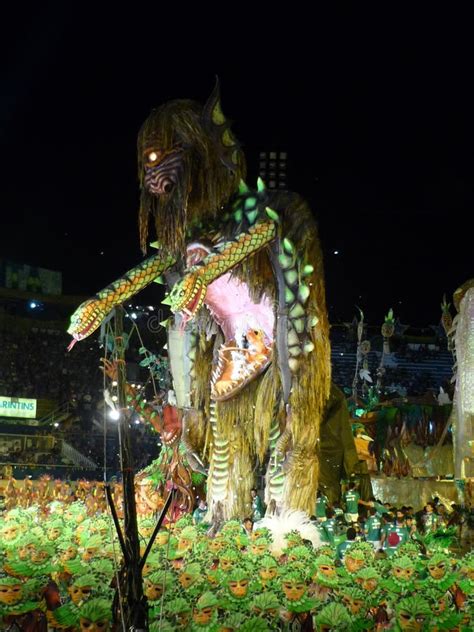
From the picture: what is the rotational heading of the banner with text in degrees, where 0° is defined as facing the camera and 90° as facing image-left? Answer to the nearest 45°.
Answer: approximately 0°

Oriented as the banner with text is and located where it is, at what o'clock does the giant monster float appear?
The giant monster float is roughly at 12 o'clock from the banner with text.

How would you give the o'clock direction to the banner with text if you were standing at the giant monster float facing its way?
The banner with text is roughly at 4 o'clock from the giant monster float.

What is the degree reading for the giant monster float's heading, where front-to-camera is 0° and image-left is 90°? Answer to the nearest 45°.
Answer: approximately 45°
